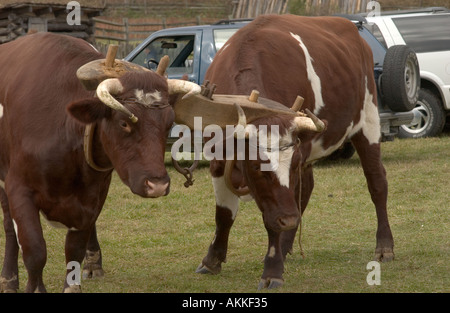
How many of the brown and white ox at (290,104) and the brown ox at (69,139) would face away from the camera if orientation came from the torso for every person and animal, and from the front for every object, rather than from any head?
0

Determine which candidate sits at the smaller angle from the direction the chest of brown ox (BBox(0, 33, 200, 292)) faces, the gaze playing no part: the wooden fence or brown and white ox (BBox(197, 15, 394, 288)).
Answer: the brown and white ox

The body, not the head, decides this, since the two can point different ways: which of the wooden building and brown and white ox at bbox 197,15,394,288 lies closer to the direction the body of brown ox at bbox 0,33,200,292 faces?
the brown and white ox

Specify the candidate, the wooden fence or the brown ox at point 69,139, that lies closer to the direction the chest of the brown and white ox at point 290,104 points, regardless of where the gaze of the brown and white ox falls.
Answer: the brown ox

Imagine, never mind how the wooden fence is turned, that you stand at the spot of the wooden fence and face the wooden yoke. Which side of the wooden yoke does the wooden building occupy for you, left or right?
right

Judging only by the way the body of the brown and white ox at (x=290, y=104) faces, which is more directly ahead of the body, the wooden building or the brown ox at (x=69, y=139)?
the brown ox

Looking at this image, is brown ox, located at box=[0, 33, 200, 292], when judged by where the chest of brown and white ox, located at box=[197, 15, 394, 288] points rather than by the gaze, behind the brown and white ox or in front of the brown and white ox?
in front

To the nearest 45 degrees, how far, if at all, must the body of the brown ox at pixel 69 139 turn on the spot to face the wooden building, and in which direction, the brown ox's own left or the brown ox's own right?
approximately 135° to the brown ox's own left

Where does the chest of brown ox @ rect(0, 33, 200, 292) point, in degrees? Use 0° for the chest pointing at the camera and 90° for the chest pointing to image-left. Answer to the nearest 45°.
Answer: approximately 315°

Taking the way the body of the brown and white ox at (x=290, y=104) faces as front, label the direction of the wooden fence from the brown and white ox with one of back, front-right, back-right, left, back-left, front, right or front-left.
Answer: back-right

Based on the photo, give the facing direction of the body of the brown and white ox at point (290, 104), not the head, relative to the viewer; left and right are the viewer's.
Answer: facing the viewer and to the left of the viewer

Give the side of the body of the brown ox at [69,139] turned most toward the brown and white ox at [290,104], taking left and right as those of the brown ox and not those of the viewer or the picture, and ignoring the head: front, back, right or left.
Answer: left
